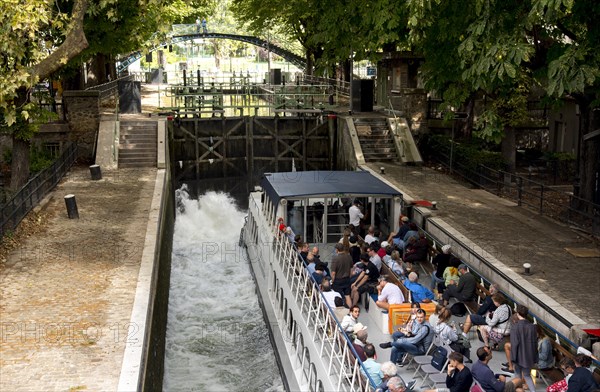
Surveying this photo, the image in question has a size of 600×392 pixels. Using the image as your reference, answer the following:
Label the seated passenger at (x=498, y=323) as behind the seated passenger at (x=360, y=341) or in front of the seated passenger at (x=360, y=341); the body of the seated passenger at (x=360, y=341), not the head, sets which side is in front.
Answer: in front

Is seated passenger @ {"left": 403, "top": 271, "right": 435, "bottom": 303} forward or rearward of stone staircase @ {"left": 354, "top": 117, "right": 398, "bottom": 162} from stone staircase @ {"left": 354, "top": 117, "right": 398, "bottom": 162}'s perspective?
forward

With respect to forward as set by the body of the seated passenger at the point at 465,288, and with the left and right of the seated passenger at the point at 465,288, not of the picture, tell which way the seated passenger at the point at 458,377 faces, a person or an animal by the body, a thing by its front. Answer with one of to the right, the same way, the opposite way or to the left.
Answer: the same way

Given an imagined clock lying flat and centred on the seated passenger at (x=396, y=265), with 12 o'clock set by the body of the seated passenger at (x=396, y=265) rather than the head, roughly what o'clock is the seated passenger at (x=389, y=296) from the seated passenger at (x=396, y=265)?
the seated passenger at (x=389, y=296) is roughly at 6 o'clock from the seated passenger at (x=396, y=265).

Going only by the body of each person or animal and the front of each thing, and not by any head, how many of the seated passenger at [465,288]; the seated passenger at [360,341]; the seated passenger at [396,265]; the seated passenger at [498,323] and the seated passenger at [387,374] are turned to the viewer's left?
2

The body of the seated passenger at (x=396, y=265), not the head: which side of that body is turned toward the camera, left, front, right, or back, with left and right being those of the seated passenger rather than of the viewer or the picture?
back

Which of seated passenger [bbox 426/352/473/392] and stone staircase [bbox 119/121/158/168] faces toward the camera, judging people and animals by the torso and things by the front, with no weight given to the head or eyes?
the stone staircase

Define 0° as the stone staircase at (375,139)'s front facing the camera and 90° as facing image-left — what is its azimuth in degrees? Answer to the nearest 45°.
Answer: approximately 0°

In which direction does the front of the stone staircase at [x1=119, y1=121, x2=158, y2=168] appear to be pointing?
toward the camera

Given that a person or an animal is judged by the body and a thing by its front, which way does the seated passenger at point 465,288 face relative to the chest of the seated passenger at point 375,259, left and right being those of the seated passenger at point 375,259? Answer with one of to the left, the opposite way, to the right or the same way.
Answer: the same way

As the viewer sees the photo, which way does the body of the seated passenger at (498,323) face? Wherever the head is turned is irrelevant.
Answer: to the viewer's left

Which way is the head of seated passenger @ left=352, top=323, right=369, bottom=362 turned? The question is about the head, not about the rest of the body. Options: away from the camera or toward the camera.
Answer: away from the camera

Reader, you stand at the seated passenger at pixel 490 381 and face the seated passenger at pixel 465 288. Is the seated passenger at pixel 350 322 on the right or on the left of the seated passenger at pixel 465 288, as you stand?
left

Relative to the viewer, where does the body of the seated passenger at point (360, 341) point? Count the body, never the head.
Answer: to the viewer's right

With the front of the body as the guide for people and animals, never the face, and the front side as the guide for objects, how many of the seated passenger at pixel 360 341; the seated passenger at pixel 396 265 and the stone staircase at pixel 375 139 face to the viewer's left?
0

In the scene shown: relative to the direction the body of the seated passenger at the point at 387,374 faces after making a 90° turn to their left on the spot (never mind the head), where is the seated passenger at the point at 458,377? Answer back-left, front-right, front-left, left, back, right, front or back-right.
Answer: back-right

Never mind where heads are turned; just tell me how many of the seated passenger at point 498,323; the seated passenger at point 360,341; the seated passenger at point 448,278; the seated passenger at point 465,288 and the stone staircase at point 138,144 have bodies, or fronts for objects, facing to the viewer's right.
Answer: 1
